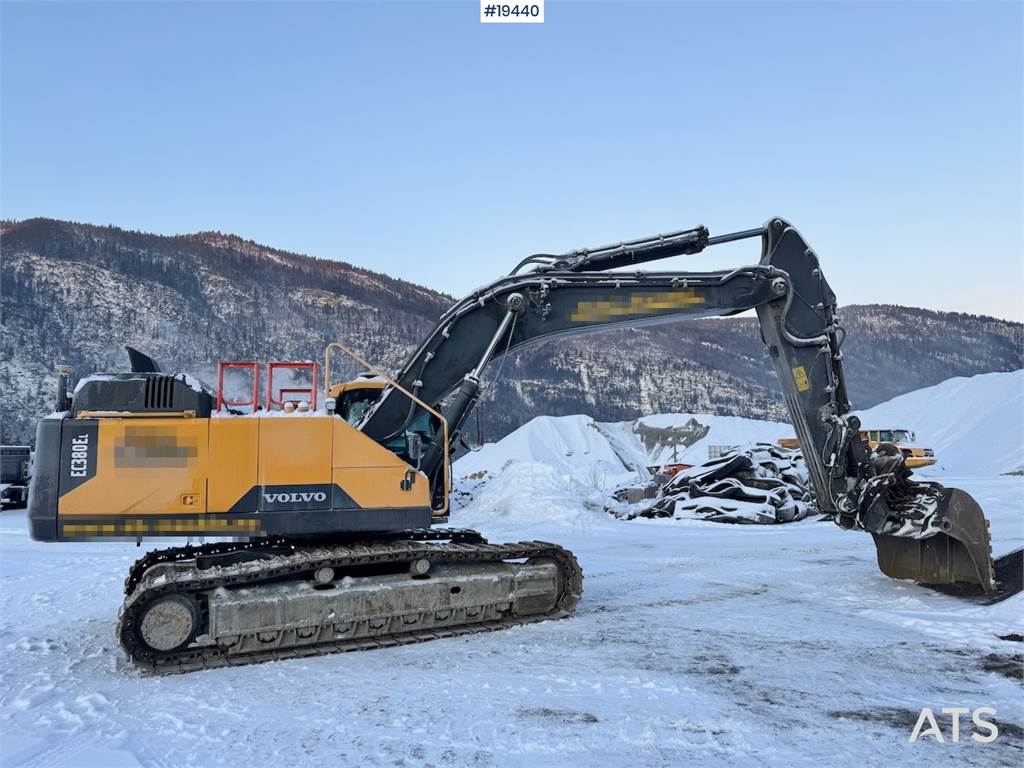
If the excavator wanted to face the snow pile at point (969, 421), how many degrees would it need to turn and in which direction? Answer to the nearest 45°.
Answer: approximately 45° to its left

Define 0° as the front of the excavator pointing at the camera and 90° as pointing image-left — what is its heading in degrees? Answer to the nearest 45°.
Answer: approximately 270°
